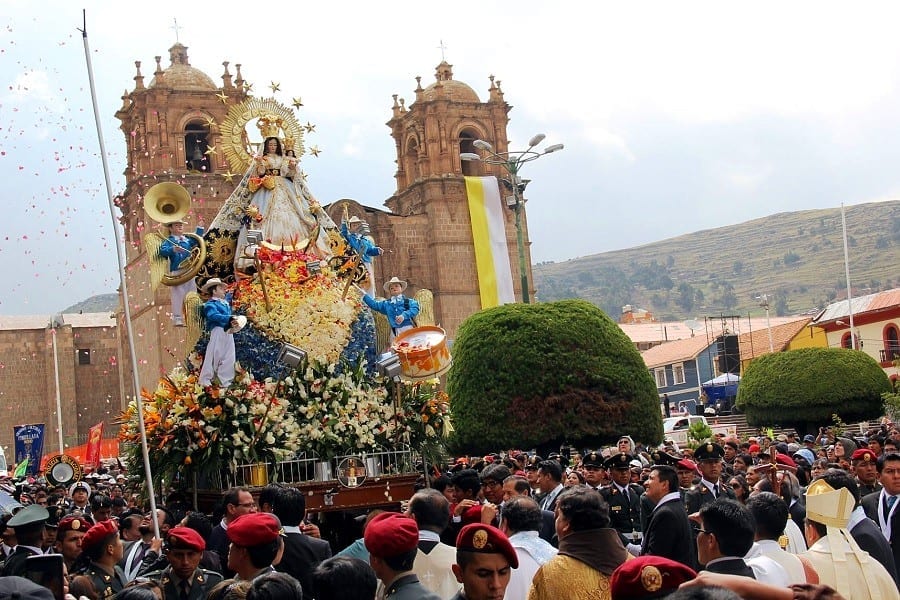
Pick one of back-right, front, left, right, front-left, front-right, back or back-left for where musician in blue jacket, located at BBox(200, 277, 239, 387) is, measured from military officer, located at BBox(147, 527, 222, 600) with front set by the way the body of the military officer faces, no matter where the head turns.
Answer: back

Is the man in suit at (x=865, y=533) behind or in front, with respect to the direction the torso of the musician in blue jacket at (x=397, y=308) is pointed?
in front

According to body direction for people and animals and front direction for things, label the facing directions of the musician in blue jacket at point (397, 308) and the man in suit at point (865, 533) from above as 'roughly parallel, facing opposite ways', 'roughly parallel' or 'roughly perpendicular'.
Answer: roughly perpendicular

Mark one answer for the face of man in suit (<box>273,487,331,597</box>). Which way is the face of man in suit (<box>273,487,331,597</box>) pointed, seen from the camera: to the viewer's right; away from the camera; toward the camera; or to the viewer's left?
away from the camera

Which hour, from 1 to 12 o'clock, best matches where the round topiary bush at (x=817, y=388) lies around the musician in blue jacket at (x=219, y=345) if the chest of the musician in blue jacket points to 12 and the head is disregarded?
The round topiary bush is roughly at 9 o'clock from the musician in blue jacket.
